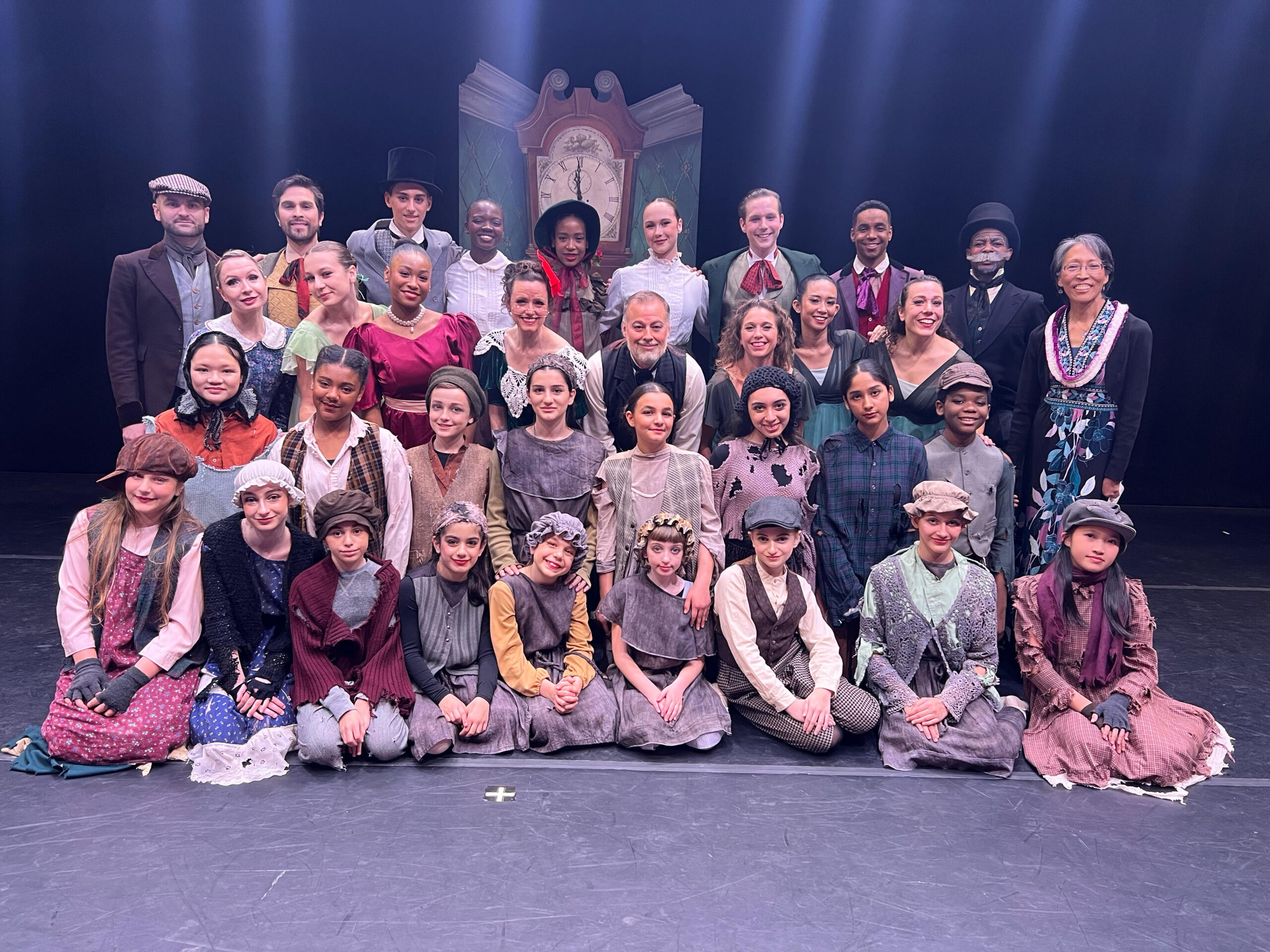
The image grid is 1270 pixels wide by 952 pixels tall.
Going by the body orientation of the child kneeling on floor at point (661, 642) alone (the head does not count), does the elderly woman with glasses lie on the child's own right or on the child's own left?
on the child's own left

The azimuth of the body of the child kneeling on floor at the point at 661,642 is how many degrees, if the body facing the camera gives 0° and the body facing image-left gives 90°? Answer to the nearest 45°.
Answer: approximately 0°

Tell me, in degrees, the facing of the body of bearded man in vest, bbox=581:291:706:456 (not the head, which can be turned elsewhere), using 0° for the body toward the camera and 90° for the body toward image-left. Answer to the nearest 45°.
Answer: approximately 0°

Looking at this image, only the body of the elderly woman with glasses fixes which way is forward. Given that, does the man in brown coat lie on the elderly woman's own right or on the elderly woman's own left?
on the elderly woman's own right

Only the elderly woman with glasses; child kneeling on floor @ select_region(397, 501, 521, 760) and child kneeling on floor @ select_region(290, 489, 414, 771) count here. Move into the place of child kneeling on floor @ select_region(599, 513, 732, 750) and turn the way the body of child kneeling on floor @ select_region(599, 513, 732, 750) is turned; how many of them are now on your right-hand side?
2

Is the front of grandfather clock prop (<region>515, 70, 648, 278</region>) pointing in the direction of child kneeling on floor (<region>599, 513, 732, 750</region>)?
yes

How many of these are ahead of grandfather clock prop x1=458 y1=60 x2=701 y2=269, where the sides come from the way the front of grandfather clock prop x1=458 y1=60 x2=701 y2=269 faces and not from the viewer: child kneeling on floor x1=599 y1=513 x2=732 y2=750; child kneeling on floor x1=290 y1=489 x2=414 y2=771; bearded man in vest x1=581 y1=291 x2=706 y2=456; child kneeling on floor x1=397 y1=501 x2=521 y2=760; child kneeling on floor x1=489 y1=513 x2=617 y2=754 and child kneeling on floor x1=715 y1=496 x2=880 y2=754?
6

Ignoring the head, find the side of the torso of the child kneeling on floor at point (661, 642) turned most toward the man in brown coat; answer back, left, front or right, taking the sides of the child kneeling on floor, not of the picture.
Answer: right
